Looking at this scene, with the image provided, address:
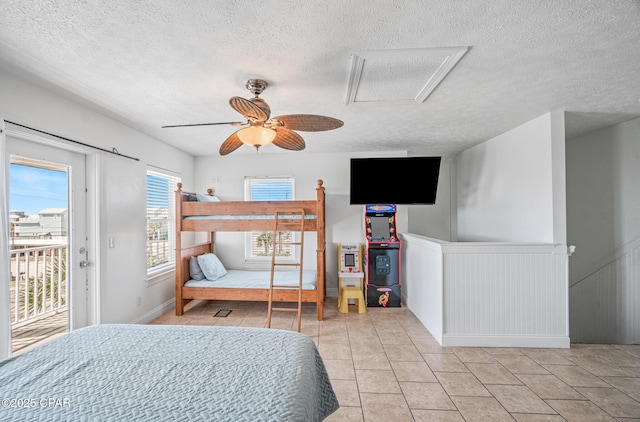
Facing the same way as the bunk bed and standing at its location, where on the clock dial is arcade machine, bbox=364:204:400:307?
The arcade machine is roughly at 12 o'clock from the bunk bed.

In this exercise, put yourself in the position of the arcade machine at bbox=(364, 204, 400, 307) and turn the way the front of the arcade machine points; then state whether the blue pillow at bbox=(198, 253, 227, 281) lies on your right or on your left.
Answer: on your right

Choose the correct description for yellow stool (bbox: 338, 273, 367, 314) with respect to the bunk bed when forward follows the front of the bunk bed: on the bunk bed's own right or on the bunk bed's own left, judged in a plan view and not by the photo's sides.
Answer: on the bunk bed's own left

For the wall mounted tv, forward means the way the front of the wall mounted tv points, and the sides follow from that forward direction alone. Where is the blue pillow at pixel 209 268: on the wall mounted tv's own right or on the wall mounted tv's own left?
on the wall mounted tv's own right

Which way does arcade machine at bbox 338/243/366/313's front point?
toward the camera

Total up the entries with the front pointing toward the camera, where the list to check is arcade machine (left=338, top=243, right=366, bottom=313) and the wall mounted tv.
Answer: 2

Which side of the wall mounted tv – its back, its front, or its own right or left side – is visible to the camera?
front

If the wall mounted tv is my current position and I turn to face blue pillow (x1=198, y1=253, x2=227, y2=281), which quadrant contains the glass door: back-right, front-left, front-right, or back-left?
front-left

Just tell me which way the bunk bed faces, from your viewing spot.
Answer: facing to the right of the viewer

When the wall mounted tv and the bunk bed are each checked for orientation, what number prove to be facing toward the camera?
1
